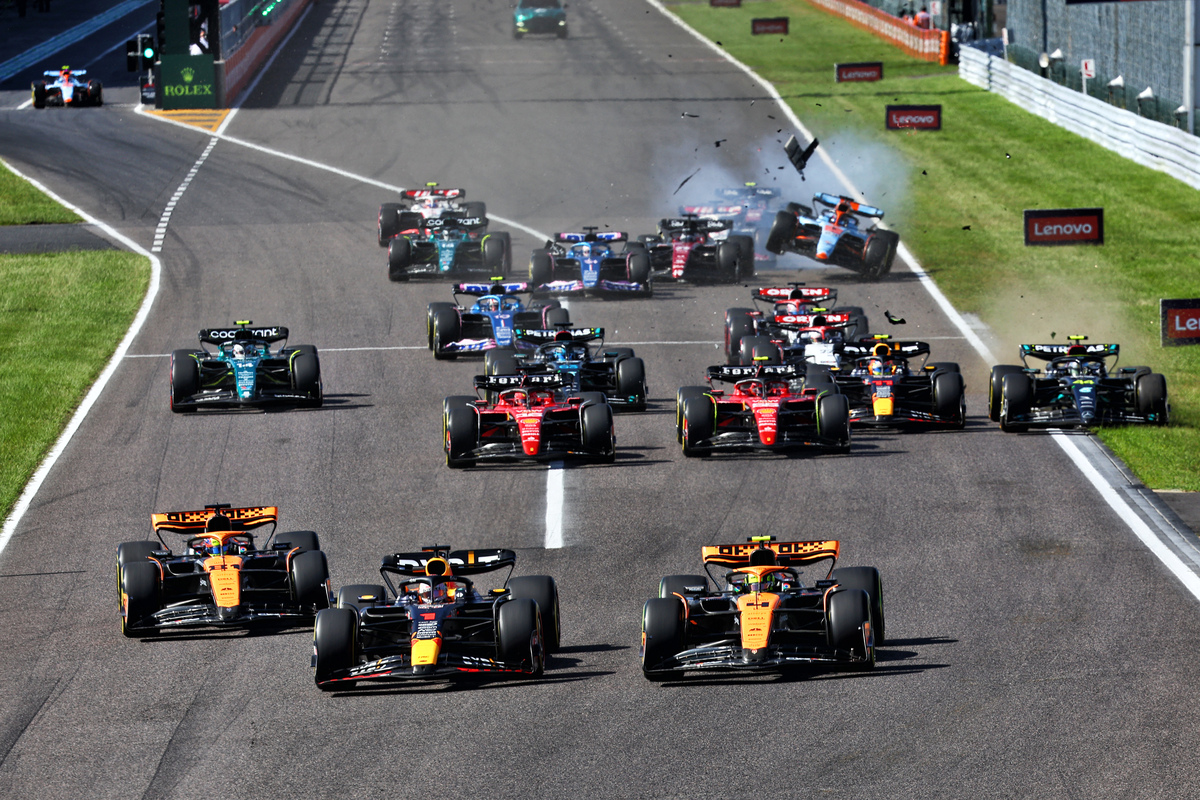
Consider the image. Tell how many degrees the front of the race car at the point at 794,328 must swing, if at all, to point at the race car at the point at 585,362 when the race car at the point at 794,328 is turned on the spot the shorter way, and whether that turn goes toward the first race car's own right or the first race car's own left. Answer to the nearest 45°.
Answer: approximately 45° to the first race car's own right

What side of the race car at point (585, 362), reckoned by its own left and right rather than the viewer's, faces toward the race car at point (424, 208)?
back

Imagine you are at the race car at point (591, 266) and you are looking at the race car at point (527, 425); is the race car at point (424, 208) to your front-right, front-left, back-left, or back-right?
back-right

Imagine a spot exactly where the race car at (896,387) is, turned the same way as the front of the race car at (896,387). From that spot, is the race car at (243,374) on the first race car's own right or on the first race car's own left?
on the first race car's own right

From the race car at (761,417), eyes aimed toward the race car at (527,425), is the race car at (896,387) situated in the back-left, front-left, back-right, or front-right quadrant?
back-right

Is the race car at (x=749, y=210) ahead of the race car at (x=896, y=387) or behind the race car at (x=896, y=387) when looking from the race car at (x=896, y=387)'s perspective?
behind

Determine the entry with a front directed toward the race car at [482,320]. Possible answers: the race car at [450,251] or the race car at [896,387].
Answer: the race car at [450,251]

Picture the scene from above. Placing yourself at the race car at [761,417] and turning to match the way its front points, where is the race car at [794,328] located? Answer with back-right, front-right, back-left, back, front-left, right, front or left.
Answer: back

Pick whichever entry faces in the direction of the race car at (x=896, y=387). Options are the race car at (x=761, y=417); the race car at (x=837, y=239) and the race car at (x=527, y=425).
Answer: the race car at (x=837, y=239)

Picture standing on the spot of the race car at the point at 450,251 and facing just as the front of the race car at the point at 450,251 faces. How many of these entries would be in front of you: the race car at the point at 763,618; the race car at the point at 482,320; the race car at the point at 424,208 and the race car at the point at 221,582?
3

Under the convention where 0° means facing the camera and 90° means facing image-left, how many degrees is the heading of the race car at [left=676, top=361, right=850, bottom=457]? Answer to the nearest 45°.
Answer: approximately 0°
